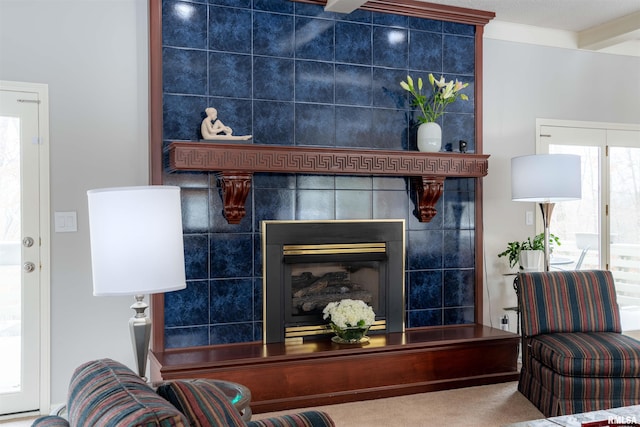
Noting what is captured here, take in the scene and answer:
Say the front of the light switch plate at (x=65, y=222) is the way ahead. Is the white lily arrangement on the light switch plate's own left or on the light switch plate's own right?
on the light switch plate's own left

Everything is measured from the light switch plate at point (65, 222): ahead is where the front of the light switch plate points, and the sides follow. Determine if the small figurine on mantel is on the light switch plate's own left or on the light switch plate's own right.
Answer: on the light switch plate's own left

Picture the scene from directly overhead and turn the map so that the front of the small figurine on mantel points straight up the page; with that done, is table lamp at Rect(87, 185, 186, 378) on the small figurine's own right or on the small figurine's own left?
on the small figurine's own right

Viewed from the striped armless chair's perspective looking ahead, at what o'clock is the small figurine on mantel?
The small figurine on mantel is roughly at 4 o'clock from the striped armless chair.

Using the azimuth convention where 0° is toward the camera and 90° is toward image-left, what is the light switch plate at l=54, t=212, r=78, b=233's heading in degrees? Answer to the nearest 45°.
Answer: approximately 0°

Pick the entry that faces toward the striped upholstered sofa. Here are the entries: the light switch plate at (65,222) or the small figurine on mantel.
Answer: the light switch plate

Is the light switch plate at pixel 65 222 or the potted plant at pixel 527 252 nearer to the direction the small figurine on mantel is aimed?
the potted plant

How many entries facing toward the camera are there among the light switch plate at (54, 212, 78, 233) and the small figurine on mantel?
1

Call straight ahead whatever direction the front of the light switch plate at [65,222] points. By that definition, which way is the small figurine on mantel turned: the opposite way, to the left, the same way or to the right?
to the left

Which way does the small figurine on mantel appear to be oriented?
to the viewer's right
